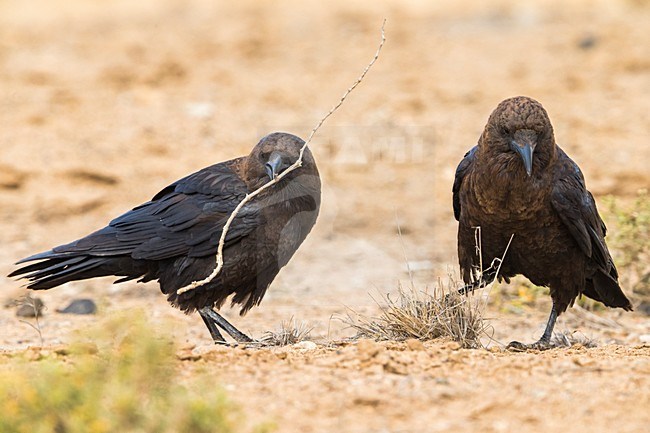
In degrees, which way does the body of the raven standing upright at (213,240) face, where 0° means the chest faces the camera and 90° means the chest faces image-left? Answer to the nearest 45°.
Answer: approximately 270°

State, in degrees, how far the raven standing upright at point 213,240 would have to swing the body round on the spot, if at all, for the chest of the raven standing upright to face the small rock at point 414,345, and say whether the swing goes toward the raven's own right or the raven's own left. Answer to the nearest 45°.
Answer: approximately 45° to the raven's own right

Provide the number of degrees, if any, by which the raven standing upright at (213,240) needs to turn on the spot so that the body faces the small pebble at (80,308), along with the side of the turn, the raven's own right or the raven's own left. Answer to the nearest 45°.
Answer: approximately 135° to the raven's own left

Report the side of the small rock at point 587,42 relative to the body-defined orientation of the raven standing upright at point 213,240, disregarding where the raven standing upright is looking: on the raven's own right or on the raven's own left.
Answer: on the raven's own left

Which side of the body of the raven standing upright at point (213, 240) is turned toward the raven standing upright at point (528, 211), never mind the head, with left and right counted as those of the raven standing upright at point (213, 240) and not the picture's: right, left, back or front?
front

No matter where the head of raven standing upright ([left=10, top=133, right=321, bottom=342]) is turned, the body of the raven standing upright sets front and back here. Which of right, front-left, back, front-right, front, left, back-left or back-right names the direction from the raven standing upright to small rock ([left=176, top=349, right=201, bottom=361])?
right

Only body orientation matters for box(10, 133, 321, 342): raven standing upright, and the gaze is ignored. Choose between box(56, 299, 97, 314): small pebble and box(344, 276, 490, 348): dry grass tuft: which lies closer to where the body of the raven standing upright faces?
the dry grass tuft

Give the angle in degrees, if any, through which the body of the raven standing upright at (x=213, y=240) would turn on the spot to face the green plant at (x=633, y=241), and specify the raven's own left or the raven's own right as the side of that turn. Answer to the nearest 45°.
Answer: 0° — it already faces it

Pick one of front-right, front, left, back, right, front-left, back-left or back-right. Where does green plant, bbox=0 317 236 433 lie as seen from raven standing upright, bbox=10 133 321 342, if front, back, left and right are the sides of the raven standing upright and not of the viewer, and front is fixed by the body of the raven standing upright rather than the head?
right

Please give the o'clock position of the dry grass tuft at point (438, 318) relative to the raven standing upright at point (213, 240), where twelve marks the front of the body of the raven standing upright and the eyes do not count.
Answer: The dry grass tuft is roughly at 1 o'clock from the raven standing upright.

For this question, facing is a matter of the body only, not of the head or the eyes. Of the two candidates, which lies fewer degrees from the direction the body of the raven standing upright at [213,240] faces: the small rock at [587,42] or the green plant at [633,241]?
the green plant

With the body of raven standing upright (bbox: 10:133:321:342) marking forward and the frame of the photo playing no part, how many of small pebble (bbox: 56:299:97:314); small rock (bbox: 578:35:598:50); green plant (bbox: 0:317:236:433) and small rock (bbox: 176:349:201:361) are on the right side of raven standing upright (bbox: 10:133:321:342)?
2
